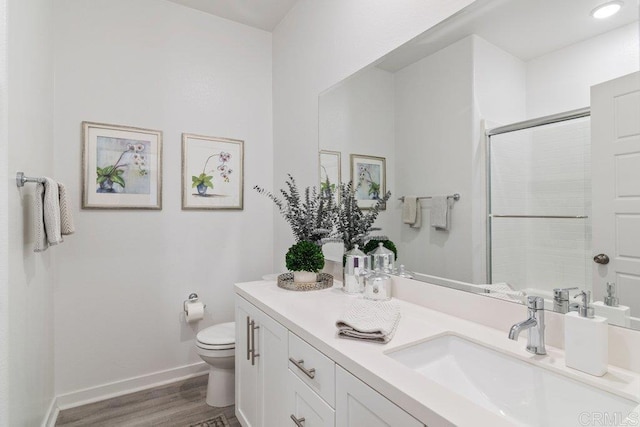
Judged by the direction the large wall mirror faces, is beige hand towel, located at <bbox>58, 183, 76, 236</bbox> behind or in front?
in front

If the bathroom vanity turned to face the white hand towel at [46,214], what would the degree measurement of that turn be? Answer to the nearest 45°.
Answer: approximately 45° to its right

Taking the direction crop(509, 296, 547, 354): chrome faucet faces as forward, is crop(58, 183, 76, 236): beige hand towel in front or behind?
in front

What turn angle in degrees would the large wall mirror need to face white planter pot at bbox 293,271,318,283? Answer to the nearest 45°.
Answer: approximately 45° to its right

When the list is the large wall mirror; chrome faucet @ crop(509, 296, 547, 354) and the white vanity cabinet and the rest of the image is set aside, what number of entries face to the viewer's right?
0

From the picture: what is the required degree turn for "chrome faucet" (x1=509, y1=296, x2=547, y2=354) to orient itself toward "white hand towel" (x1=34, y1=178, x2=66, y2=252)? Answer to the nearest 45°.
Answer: approximately 45° to its right

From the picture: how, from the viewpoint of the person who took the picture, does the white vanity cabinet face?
facing the viewer and to the left of the viewer

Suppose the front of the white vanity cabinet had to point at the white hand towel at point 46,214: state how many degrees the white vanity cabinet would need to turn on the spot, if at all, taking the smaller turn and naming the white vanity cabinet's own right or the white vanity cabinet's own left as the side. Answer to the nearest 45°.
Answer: approximately 45° to the white vanity cabinet's own right

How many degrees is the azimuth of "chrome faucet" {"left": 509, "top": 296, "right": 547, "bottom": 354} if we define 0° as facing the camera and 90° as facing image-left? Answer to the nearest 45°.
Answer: approximately 45°
